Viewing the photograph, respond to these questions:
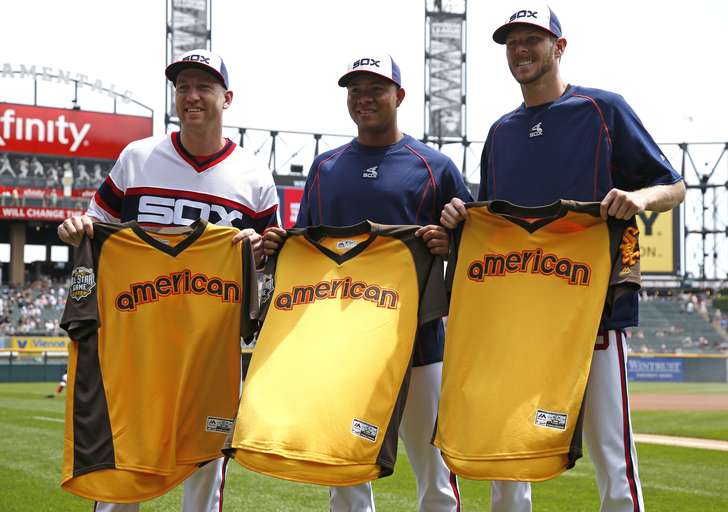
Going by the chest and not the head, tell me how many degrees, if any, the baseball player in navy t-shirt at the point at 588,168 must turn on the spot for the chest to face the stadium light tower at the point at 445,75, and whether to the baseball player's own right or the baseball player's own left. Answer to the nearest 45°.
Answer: approximately 135° to the baseball player's own right

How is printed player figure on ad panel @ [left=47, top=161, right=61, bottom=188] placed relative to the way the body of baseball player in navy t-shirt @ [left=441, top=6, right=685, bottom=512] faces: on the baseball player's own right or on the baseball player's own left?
on the baseball player's own right

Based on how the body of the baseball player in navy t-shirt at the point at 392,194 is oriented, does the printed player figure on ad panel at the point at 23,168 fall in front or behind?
behind

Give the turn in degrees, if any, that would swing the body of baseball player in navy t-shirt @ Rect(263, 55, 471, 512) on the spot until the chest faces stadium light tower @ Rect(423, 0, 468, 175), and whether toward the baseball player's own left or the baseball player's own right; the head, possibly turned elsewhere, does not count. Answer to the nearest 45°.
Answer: approximately 180°

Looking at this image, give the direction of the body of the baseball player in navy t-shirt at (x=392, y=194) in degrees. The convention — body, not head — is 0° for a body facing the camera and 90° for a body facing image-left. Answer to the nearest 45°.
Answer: approximately 0°

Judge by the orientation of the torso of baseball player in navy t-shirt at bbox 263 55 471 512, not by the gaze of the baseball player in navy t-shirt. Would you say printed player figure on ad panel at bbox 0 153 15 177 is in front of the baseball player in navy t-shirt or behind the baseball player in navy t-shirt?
behind

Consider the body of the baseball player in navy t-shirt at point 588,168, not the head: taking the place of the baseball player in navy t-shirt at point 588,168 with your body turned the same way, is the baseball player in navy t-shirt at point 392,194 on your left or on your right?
on your right

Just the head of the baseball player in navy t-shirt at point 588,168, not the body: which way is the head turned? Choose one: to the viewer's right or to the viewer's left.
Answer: to the viewer's left

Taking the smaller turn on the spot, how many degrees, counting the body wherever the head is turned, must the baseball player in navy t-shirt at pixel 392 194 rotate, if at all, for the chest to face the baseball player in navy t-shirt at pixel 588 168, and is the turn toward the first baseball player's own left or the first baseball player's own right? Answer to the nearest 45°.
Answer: approximately 45° to the first baseball player's own left
